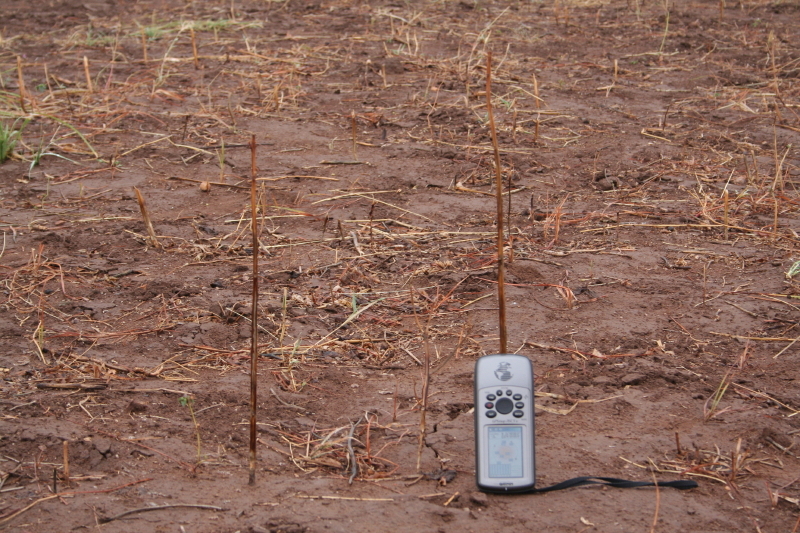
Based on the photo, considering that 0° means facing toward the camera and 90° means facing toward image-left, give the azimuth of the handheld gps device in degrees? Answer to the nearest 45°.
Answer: approximately 0°

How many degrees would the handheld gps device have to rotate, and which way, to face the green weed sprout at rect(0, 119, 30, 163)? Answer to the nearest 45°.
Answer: approximately 135° to its right

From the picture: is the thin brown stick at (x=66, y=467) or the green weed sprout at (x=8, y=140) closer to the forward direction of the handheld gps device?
the thin brown stick

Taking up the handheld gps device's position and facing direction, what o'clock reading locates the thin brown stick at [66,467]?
The thin brown stick is roughly at 3 o'clock from the handheld gps device.

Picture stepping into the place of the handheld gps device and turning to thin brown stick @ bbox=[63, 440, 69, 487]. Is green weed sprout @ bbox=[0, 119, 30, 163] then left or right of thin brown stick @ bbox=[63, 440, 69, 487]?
right
